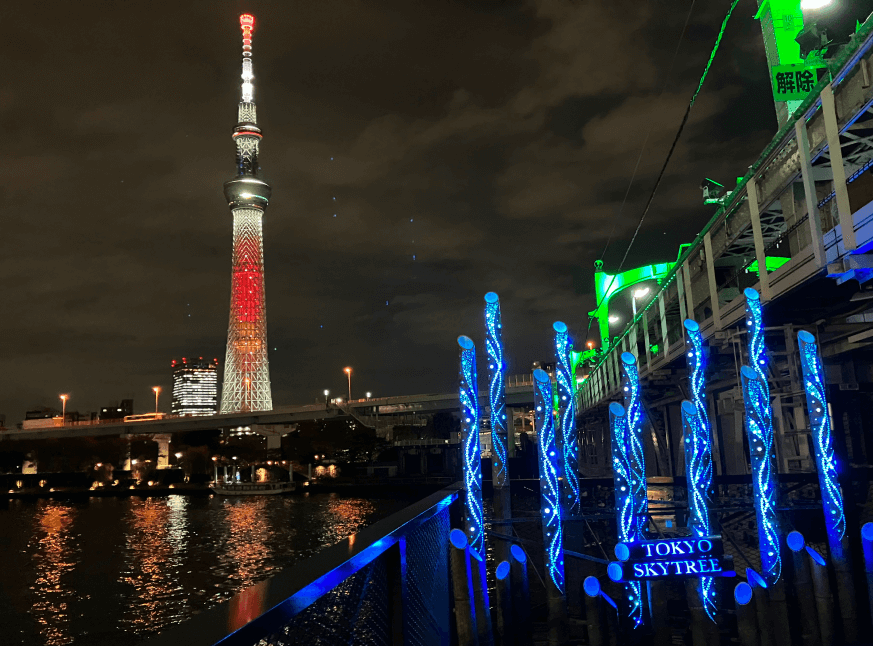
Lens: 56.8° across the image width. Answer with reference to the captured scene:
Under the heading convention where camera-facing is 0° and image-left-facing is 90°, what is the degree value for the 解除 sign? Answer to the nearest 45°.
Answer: approximately 0°

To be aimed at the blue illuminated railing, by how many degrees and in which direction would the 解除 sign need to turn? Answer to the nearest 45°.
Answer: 0° — it already faces it
